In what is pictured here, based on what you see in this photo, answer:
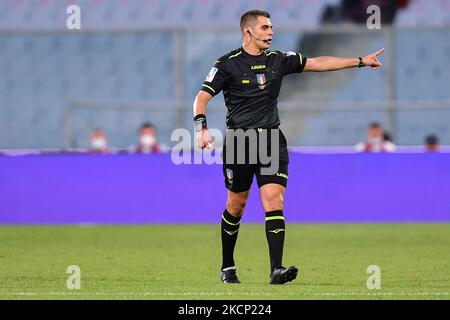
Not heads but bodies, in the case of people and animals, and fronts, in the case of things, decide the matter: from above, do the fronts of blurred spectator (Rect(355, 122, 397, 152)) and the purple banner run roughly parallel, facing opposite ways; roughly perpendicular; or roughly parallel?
roughly parallel

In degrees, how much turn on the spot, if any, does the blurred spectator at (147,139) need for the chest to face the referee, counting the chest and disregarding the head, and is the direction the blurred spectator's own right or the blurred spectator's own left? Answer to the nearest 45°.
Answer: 0° — they already face them

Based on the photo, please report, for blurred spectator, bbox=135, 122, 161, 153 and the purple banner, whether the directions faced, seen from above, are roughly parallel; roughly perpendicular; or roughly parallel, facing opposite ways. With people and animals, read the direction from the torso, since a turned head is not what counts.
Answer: roughly parallel

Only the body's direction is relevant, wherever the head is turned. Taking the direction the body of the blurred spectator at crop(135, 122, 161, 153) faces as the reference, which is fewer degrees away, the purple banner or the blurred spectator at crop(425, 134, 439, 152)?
the purple banner

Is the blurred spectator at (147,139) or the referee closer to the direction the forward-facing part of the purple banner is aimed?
the referee

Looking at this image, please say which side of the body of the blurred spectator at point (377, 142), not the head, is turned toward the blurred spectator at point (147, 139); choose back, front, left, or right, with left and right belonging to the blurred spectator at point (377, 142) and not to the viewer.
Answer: right

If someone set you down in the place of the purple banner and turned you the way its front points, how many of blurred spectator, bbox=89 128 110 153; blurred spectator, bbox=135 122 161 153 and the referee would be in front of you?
1

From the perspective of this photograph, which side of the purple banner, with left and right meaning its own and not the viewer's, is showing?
front

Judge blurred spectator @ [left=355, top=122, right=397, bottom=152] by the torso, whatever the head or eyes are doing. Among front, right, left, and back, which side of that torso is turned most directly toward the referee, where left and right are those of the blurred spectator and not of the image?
front
